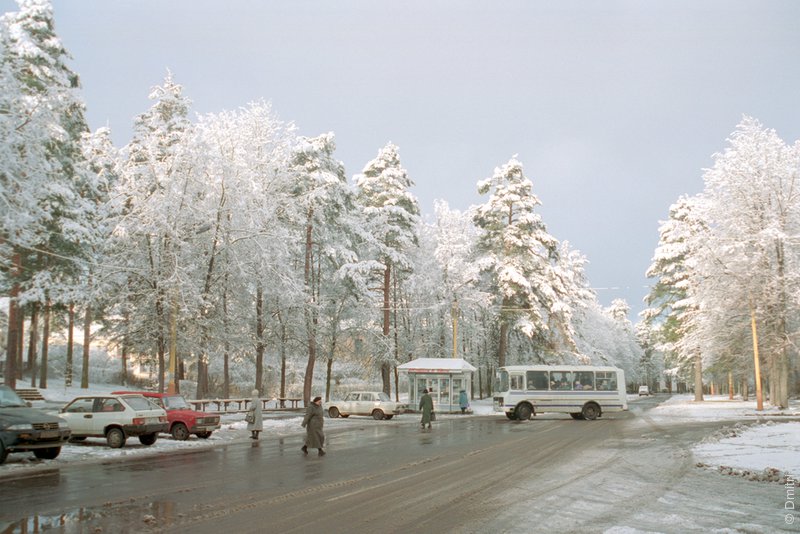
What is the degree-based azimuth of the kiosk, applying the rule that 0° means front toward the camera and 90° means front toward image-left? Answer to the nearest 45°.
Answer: approximately 0°

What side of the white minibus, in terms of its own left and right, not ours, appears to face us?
left

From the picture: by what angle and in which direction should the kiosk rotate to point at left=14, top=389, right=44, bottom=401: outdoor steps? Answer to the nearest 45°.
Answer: approximately 45° to its right

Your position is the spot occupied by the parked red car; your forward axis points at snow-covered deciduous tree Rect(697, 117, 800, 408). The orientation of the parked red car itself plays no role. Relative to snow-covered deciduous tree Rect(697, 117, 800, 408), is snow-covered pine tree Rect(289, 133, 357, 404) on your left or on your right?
left

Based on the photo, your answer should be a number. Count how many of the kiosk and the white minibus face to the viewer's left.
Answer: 1

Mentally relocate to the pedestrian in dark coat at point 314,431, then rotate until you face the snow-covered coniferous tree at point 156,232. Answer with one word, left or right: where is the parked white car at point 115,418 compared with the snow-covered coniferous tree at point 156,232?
left

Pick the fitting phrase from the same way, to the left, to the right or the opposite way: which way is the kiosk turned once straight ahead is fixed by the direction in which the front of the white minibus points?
to the left

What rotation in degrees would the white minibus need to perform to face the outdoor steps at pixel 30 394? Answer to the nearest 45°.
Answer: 0° — it already faces it

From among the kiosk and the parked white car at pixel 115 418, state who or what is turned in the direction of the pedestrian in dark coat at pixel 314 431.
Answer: the kiosk

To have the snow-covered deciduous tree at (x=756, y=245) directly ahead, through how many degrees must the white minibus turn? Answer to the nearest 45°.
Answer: approximately 180°

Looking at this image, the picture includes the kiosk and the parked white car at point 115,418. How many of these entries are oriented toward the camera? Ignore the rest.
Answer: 1

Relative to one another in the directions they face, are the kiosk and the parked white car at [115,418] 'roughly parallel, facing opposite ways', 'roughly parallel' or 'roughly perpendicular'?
roughly perpendicular
